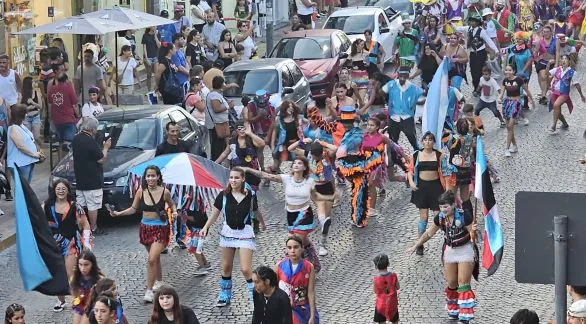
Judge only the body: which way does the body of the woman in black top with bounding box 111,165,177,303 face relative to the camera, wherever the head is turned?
toward the camera

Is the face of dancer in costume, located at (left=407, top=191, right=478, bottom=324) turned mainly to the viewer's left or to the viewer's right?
to the viewer's left

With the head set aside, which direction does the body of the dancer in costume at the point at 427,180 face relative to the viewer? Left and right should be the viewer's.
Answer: facing the viewer

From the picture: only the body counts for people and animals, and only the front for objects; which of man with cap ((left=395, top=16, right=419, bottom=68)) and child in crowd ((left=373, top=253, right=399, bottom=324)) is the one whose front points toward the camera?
the man with cap

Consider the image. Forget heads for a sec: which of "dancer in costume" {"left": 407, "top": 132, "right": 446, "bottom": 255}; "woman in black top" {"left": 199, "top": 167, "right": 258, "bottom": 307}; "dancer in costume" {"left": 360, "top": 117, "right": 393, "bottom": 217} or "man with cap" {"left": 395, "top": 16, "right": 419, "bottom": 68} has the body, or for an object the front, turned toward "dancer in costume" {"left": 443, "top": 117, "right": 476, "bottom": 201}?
the man with cap

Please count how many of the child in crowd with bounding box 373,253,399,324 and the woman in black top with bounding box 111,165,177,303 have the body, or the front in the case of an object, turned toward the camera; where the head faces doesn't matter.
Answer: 1

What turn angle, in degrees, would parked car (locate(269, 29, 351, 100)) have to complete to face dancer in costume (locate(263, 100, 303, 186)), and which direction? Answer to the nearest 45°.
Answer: approximately 45° to its left

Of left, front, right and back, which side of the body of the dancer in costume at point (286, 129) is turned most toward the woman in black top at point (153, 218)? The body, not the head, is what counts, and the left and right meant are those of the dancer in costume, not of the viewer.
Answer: front

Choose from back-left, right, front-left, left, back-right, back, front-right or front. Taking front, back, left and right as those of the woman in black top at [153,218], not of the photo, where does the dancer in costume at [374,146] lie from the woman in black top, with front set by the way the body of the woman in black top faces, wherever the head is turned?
back-left

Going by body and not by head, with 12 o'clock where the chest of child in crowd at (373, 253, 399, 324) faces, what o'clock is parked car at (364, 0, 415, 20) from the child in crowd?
The parked car is roughly at 12 o'clock from the child in crowd.

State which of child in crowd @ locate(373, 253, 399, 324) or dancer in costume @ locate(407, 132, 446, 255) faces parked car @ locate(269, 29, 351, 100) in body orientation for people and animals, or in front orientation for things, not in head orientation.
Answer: the child in crowd

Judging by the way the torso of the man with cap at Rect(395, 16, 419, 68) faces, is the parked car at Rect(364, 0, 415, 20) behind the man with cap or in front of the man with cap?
behind

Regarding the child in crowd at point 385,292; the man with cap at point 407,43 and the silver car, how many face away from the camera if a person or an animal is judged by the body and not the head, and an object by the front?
1

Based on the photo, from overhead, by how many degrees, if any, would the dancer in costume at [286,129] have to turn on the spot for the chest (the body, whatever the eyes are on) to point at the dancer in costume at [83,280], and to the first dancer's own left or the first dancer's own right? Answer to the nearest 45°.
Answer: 0° — they already face them

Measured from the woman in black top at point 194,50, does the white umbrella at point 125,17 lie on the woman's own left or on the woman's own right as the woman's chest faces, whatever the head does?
on the woman's own right
